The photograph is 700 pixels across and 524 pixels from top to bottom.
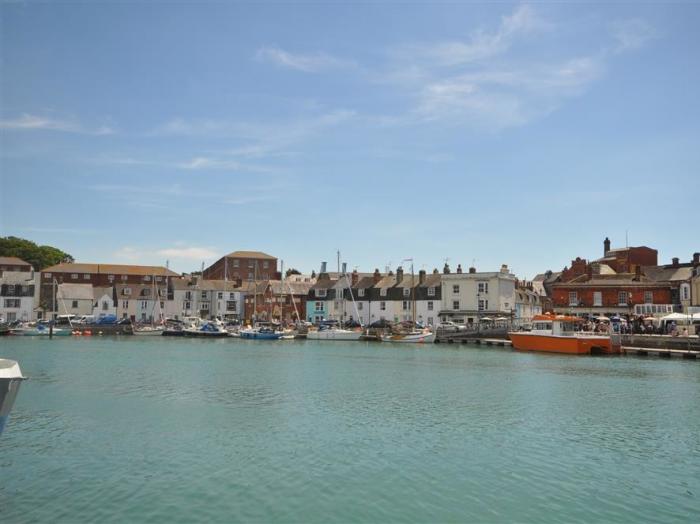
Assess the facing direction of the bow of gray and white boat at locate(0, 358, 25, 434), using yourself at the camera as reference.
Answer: facing to the right of the viewer
